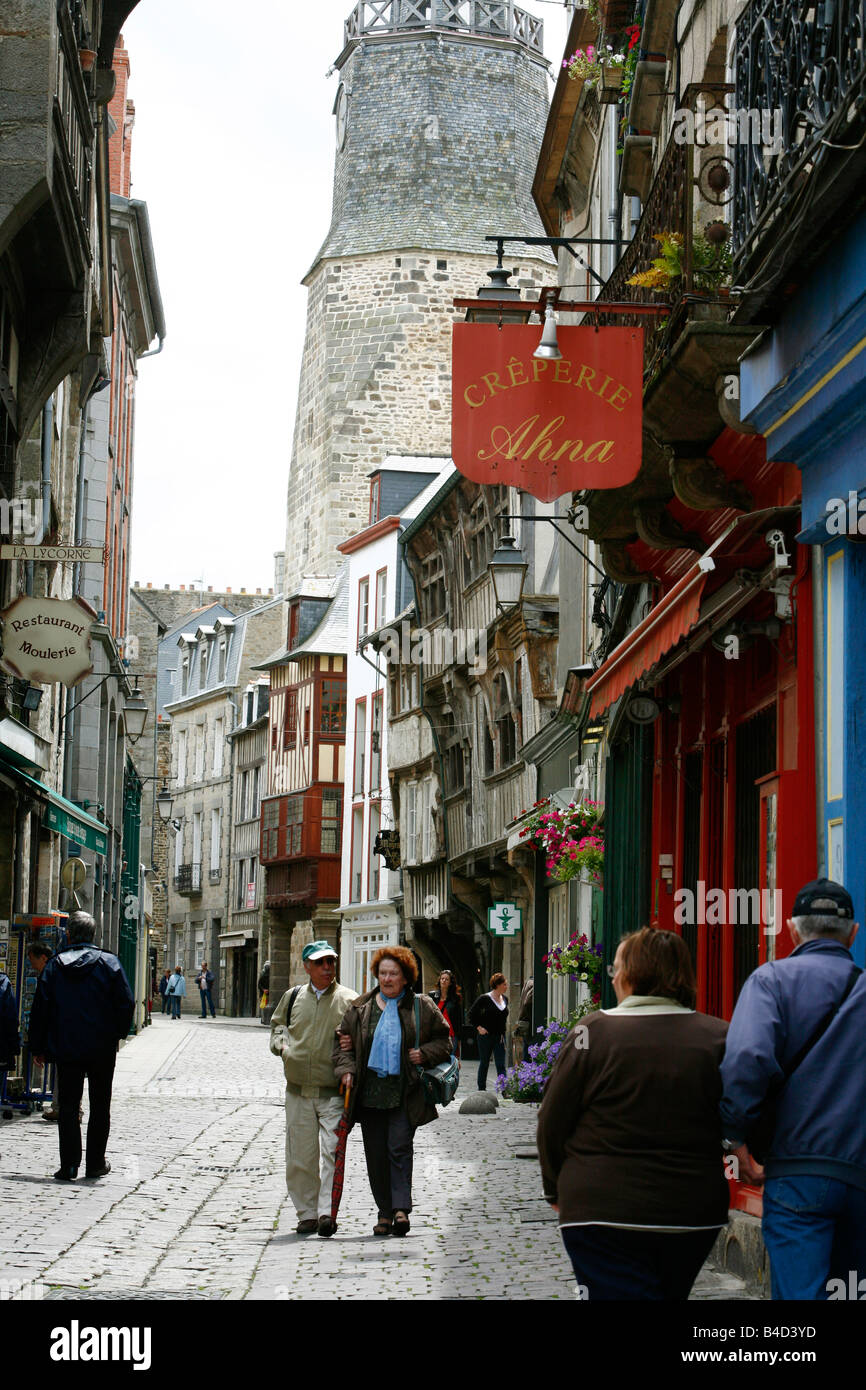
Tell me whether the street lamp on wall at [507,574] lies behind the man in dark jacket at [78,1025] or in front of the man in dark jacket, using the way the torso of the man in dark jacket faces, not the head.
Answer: in front

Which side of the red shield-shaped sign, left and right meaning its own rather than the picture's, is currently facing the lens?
front

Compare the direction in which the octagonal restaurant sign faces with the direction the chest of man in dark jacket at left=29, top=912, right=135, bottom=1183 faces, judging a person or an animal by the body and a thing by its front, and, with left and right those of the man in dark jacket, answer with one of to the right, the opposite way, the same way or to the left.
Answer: the opposite way

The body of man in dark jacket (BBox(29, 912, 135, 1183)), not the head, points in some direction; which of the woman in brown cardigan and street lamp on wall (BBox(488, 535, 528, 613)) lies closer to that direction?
the street lamp on wall

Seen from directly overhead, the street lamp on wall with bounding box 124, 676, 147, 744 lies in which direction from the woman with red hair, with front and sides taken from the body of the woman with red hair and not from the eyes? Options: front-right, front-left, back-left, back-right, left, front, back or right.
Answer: back

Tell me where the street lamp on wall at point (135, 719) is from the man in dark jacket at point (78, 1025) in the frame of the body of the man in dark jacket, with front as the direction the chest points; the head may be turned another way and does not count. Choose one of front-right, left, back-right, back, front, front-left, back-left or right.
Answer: front

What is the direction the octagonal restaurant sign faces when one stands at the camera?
facing the viewer

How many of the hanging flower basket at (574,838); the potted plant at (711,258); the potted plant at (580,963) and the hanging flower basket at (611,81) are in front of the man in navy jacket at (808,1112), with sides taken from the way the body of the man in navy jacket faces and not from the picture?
4

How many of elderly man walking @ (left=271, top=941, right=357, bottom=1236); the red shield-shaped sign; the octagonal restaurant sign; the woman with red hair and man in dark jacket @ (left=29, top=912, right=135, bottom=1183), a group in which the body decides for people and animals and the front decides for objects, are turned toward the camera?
4

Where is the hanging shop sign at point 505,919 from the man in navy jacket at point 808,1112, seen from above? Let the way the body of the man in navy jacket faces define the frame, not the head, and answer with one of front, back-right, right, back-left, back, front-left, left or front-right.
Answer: front

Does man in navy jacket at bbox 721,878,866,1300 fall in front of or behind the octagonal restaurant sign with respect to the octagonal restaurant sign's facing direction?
in front

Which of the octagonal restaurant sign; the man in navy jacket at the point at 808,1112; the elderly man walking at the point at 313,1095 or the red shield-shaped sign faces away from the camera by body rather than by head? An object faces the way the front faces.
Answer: the man in navy jacket

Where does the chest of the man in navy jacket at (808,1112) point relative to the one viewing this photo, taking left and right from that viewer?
facing away from the viewer

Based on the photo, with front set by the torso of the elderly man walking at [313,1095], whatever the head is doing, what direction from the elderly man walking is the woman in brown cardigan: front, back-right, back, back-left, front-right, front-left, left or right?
front
